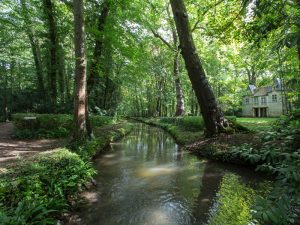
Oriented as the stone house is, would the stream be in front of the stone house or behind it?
in front

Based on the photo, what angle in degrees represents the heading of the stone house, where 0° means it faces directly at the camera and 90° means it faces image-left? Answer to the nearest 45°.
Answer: approximately 0°
